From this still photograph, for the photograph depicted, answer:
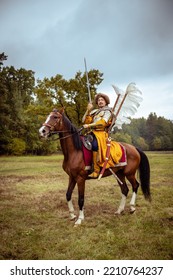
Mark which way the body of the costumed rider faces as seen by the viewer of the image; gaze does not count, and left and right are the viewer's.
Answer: facing the viewer and to the left of the viewer
